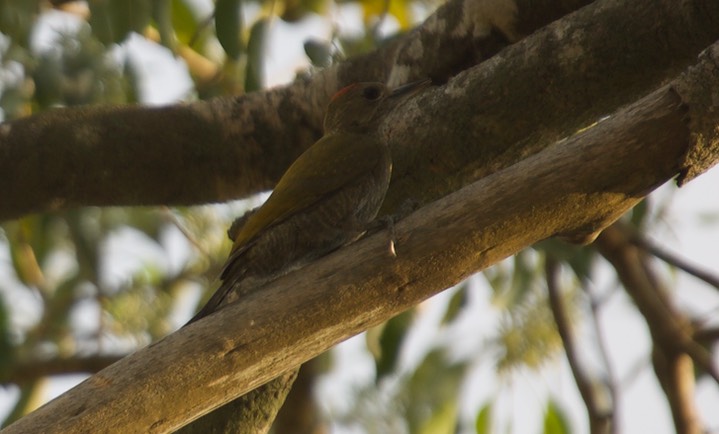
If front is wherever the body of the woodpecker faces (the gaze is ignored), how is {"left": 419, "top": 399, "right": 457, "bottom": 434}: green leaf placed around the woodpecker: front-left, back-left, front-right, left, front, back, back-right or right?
left

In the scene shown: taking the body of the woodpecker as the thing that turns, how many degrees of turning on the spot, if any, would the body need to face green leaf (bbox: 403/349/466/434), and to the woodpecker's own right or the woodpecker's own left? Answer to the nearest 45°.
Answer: approximately 90° to the woodpecker's own left

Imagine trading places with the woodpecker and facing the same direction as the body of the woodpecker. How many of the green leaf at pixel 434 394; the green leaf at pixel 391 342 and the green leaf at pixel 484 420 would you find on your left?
3

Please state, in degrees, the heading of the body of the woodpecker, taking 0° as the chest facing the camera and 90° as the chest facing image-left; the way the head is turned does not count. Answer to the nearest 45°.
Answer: approximately 270°

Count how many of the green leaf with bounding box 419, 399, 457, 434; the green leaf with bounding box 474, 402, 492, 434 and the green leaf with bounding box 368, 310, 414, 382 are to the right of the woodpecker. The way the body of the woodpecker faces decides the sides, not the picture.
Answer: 0

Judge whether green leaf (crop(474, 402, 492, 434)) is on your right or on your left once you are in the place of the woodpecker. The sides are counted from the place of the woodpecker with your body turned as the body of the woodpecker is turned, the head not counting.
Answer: on your left

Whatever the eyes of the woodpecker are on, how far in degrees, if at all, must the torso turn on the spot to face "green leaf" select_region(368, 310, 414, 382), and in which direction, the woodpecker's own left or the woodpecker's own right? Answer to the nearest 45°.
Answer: approximately 90° to the woodpecker's own left

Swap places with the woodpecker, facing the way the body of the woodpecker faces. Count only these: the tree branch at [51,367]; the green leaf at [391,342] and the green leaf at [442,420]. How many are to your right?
0
